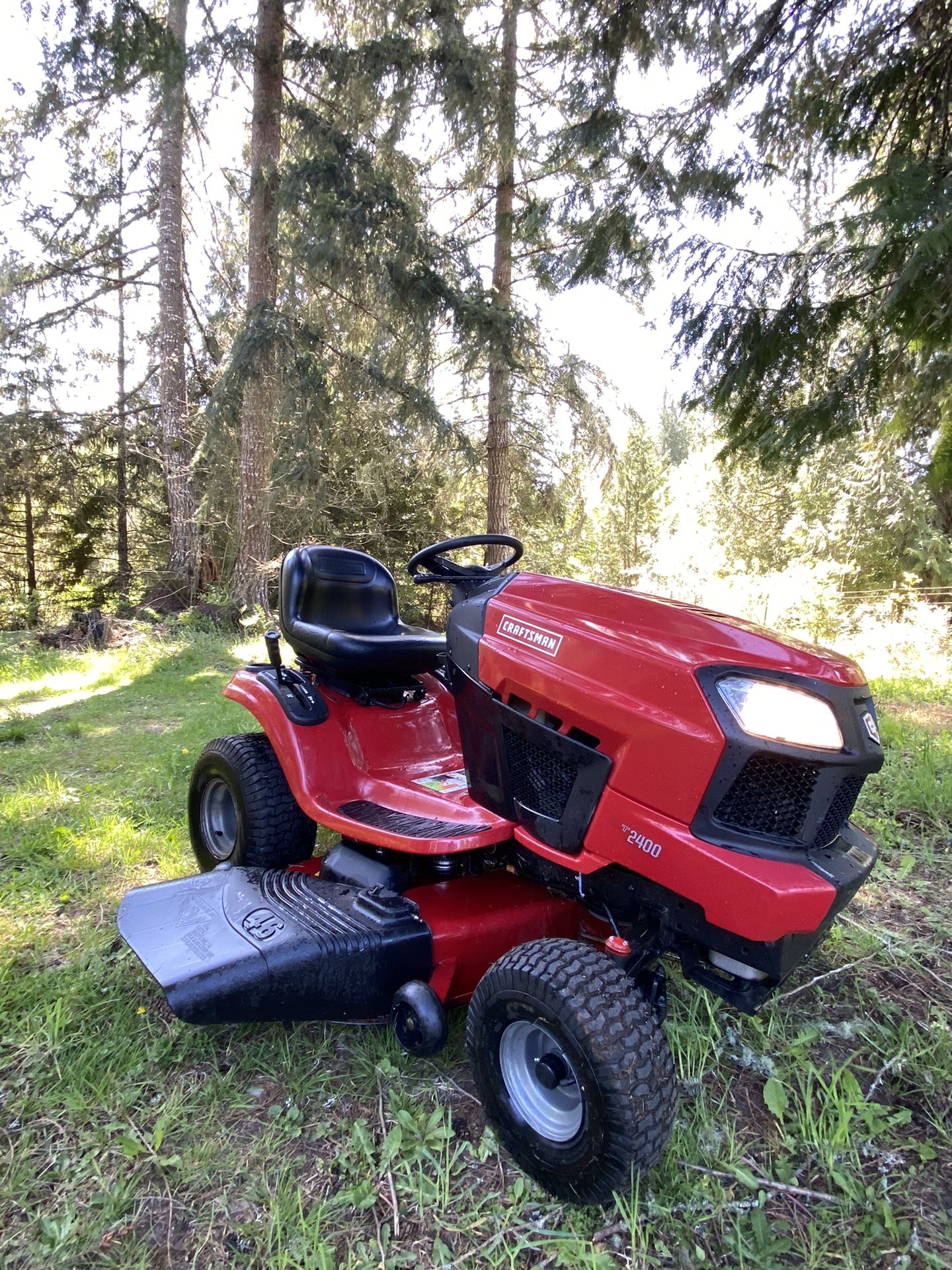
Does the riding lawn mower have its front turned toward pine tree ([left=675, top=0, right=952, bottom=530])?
no

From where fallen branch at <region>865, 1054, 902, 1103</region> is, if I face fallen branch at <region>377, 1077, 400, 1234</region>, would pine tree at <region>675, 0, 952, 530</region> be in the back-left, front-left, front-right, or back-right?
back-right

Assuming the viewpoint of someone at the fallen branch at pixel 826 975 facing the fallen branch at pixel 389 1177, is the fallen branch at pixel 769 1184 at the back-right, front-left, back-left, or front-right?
front-left

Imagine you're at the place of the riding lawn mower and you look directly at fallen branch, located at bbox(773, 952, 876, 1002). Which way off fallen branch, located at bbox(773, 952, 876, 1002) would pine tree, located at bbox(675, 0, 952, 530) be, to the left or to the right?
left

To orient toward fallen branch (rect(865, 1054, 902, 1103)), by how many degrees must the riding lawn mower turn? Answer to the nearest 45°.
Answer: approximately 45° to its left

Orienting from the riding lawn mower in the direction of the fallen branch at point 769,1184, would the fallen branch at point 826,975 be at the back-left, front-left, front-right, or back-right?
front-left

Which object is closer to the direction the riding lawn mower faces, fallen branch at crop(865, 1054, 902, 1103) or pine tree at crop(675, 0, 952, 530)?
the fallen branch

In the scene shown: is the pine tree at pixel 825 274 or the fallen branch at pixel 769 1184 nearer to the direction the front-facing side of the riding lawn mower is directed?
the fallen branch

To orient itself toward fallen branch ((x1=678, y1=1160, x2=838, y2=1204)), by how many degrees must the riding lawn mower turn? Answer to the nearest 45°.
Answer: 0° — it already faces it

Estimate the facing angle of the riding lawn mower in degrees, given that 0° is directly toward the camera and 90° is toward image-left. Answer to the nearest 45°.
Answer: approximately 315°

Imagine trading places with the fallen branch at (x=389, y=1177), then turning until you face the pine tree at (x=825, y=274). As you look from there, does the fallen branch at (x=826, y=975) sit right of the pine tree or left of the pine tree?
right
